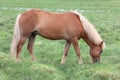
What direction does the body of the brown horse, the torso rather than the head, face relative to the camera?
to the viewer's right
